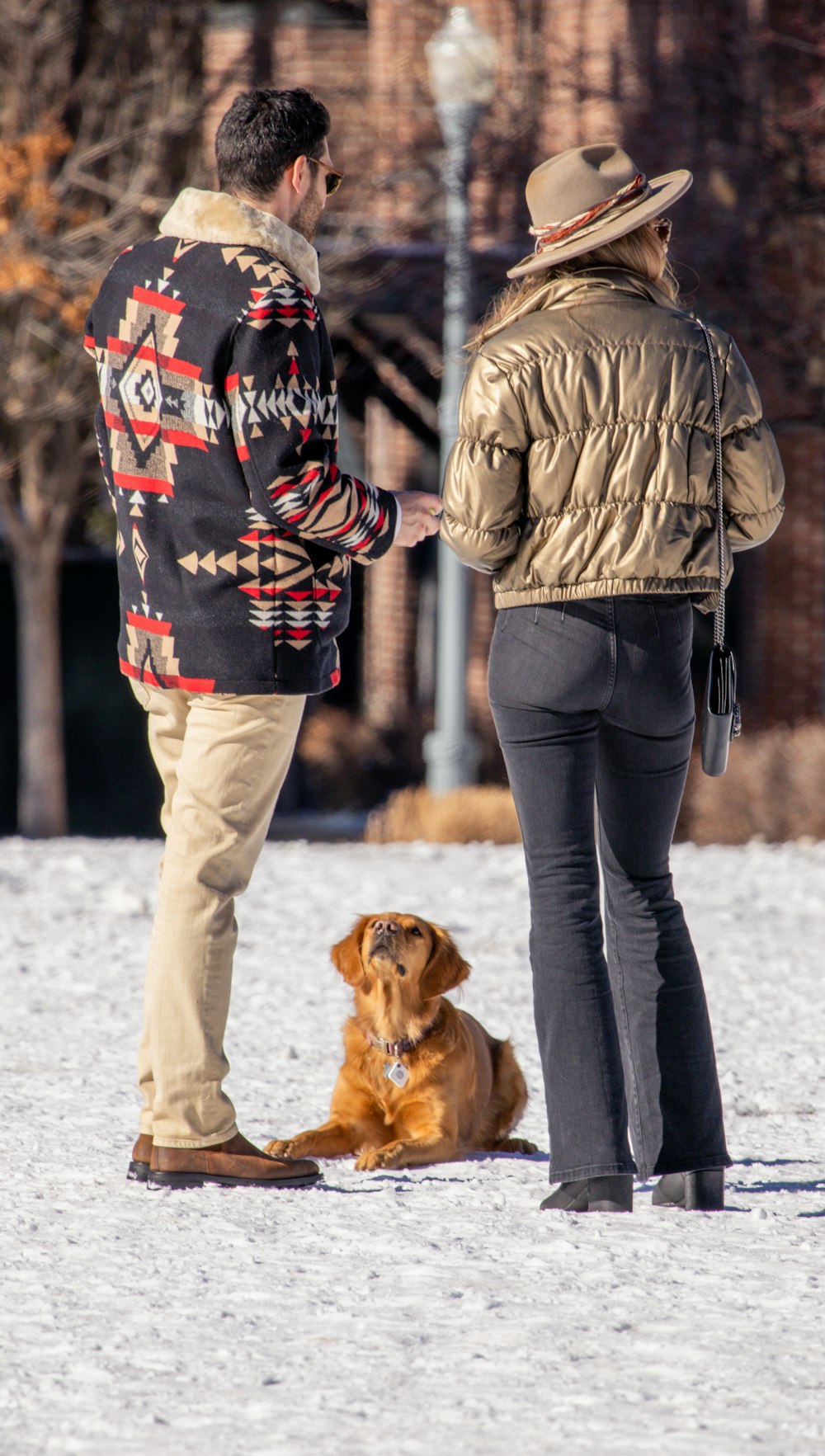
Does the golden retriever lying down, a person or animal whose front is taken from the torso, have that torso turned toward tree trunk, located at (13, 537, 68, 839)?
no

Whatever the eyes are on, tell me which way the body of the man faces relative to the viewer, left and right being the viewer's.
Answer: facing away from the viewer and to the right of the viewer

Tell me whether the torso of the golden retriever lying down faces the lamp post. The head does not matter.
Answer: no

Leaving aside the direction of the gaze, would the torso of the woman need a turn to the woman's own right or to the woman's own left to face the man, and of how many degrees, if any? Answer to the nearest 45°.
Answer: approximately 90° to the woman's own left

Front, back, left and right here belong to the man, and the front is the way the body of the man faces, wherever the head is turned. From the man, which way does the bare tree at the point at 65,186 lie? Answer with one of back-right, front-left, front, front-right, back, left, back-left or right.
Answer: front-left

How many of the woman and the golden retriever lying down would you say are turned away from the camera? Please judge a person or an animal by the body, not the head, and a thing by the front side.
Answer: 1

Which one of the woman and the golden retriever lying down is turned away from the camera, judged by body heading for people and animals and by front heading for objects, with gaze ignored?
the woman

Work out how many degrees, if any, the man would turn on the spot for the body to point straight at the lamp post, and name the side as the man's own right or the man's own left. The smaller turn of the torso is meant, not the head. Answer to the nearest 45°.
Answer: approximately 45° to the man's own left

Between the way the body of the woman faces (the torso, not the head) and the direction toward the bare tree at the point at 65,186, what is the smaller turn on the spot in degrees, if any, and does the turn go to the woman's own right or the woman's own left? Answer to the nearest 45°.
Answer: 0° — they already face it

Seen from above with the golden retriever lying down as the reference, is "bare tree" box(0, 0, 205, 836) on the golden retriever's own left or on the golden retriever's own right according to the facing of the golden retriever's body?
on the golden retriever's own right

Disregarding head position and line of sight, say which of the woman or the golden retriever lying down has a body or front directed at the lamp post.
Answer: the woman

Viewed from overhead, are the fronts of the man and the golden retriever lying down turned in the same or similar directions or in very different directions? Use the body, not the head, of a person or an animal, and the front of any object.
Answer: very different directions

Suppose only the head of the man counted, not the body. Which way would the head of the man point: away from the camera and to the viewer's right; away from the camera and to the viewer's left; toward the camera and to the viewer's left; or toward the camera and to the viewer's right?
away from the camera and to the viewer's right

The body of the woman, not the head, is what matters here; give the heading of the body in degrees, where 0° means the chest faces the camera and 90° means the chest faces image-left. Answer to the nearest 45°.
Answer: approximately 180°
